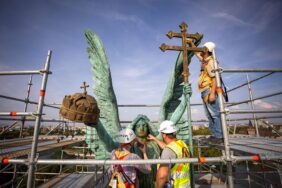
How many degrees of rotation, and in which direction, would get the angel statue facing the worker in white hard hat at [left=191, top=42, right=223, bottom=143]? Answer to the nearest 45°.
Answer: approximately 90° to its left

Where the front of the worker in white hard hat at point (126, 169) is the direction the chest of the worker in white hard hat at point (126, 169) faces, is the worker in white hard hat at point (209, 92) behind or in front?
in front

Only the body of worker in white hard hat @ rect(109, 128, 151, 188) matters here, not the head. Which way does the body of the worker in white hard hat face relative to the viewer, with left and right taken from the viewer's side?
facing away from the viewer and to the right of the viewer

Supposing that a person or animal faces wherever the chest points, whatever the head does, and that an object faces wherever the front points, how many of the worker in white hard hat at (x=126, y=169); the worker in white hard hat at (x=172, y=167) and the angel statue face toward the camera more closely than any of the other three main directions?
1

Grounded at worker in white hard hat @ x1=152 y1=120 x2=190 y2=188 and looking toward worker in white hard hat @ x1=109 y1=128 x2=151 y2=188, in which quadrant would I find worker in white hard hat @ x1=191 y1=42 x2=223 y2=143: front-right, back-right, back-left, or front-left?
back-right

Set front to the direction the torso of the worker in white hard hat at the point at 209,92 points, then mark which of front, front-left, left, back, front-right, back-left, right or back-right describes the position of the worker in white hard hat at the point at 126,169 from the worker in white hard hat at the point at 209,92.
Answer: front-left

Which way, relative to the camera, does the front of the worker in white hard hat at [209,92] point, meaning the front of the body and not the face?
to the viewer's left

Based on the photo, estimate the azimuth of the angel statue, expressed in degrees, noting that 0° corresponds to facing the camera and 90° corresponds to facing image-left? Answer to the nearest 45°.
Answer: approximately 0°

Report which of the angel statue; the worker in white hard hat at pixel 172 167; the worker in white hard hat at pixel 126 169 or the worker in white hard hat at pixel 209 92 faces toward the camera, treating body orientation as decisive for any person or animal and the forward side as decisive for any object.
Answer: the angel statue

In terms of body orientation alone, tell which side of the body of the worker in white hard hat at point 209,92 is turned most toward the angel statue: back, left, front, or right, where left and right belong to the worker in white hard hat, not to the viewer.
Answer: front

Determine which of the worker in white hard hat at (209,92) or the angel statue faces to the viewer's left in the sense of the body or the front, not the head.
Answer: the worker in white hard hat

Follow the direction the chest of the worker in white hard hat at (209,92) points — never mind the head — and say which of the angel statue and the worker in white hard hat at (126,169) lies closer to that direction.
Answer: the angel statue

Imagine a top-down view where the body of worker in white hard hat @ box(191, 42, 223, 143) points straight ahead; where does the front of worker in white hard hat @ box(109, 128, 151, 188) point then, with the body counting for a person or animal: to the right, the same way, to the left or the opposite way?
to the right
